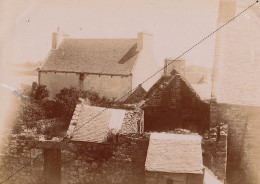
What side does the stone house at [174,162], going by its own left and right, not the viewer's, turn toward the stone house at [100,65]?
back

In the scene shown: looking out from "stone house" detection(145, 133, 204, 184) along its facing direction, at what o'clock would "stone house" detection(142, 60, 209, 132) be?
"stone house" detection(142, 60, 209, 132) is roughly at 6 o'clock from "stone house" detection(145, 133, 204, 184).

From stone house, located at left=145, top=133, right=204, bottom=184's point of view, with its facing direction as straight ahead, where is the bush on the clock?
The bush is roughly at 5 o'clock from the stone house.

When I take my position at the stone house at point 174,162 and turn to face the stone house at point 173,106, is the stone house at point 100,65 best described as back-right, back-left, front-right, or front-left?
front-left

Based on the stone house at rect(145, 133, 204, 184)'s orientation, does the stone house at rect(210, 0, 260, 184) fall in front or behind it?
behind

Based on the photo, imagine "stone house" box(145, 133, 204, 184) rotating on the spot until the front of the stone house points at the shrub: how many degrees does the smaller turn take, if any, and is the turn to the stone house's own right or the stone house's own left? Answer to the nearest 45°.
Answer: approximately 135° to the stone house's own right

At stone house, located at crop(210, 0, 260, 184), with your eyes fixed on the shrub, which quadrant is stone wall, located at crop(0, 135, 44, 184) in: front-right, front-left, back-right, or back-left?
front-left

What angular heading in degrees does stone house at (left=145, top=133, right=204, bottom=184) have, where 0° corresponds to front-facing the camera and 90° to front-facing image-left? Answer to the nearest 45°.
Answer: approximately 0°

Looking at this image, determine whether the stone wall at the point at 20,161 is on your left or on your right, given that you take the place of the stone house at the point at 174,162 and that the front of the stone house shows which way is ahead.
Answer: on your right
